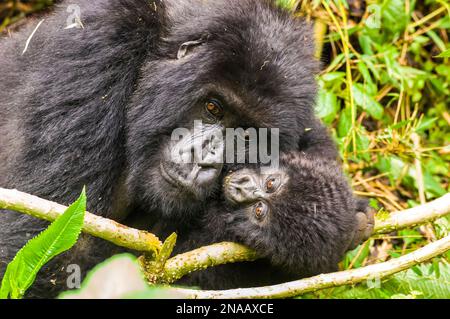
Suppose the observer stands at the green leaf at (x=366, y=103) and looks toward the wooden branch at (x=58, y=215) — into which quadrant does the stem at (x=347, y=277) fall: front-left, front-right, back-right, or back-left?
front-left

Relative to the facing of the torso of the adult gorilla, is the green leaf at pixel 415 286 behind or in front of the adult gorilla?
in front

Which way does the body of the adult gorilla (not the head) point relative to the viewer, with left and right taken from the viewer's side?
facing the viewer and to the right of the viewer

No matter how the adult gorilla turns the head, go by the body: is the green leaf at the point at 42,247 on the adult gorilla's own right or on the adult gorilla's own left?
on the adult gorilla's own right

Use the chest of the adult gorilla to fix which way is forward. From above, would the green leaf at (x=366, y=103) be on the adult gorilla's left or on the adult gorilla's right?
on the adult gorilla's left

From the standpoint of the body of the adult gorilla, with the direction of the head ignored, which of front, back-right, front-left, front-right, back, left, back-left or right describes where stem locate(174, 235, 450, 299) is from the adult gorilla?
front

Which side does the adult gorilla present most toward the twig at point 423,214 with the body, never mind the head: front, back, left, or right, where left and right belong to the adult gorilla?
front

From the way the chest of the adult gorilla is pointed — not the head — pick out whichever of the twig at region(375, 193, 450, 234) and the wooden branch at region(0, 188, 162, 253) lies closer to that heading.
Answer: the twig

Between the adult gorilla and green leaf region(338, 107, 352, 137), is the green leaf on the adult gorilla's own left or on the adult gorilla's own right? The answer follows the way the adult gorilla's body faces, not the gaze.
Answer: on the adult gorilla's own left

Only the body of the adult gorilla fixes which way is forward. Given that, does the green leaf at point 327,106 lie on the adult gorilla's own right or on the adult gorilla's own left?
on the adult gorilla's own left

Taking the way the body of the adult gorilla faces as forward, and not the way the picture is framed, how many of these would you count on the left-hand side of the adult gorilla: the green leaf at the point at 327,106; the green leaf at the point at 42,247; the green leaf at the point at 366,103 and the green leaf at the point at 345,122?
3

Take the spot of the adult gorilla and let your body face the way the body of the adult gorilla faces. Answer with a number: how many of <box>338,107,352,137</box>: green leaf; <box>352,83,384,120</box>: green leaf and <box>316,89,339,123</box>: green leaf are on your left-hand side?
3
